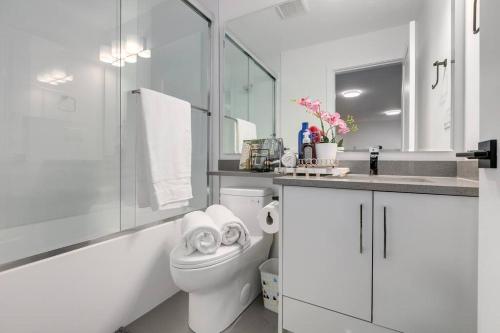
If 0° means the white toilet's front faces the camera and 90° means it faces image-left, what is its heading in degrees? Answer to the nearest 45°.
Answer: approximately 45°

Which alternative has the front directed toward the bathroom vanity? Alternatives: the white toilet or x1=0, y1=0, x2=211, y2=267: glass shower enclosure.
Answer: the glass shower enclosure

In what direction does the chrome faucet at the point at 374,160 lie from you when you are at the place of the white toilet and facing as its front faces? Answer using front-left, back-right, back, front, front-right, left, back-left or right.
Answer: back-left

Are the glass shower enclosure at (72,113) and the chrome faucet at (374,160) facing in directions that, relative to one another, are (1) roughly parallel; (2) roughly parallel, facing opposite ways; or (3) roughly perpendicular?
roughly perpendicular

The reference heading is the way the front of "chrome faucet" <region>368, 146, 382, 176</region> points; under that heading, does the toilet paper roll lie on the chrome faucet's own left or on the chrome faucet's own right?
on the chrome faucet's own right

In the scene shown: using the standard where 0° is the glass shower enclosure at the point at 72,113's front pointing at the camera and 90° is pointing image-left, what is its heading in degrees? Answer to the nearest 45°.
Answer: approximately 315°
